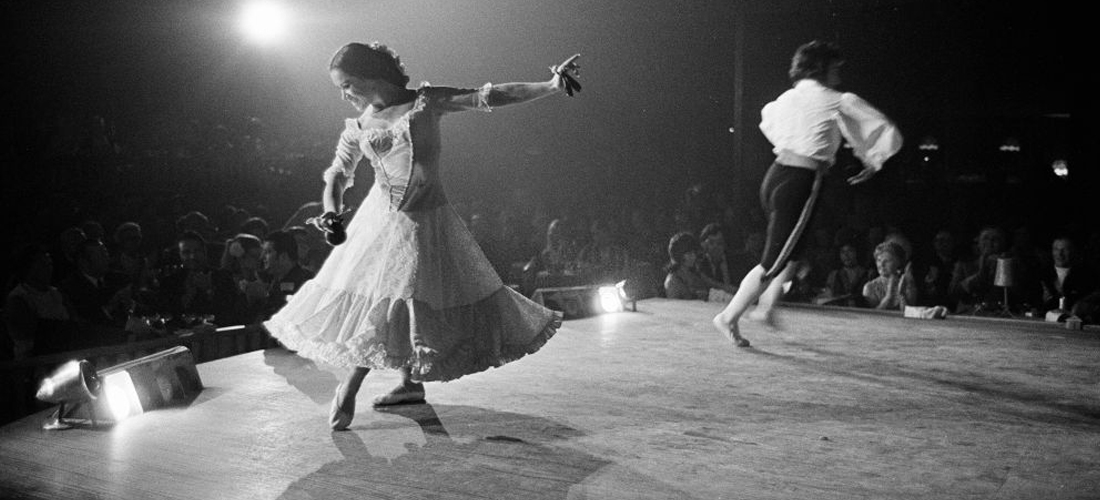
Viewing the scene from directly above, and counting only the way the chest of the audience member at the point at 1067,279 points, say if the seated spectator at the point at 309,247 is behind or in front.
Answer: in front

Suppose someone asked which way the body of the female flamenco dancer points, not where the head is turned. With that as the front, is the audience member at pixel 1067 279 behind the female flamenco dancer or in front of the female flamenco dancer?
behind

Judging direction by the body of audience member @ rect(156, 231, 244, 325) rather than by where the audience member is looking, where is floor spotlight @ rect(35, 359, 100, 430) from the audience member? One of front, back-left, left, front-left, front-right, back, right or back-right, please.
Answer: front

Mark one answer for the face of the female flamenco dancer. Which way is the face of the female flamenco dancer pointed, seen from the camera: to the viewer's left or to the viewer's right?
to the viewer's left

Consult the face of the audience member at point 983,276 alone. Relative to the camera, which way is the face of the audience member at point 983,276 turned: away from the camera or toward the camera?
toward the camera

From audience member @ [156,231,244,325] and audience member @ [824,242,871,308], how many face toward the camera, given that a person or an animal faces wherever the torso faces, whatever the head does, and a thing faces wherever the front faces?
2

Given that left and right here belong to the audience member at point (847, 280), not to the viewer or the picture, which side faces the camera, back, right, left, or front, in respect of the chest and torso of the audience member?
front

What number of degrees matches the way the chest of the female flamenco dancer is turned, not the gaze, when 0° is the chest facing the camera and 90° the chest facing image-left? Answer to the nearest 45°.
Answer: approximately 45°

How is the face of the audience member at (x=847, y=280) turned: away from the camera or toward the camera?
toward the camera

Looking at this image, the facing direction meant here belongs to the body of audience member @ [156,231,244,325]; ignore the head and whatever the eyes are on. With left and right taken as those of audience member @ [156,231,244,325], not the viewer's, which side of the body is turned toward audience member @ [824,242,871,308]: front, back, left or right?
left
